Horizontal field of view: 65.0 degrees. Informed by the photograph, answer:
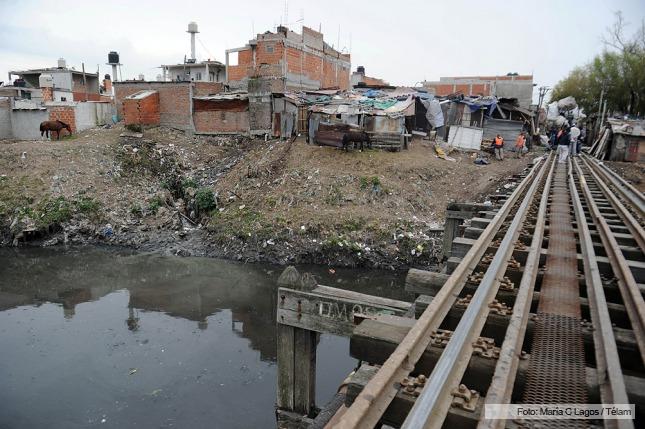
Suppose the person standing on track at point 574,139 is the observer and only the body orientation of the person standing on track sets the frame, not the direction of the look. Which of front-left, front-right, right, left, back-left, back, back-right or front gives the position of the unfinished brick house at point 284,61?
front-left

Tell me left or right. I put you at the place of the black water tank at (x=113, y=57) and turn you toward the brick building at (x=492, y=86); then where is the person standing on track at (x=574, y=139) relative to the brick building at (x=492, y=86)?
right

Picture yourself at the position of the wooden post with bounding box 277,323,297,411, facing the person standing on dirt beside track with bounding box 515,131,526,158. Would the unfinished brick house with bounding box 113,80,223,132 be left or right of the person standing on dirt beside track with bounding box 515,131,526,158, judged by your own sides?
left

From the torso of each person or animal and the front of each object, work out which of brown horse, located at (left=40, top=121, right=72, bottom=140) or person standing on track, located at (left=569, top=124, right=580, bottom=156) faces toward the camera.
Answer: the person standing on track

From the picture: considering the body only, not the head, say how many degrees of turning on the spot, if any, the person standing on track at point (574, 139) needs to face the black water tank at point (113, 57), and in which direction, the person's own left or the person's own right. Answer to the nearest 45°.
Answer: approximately 90° to the person's own left
